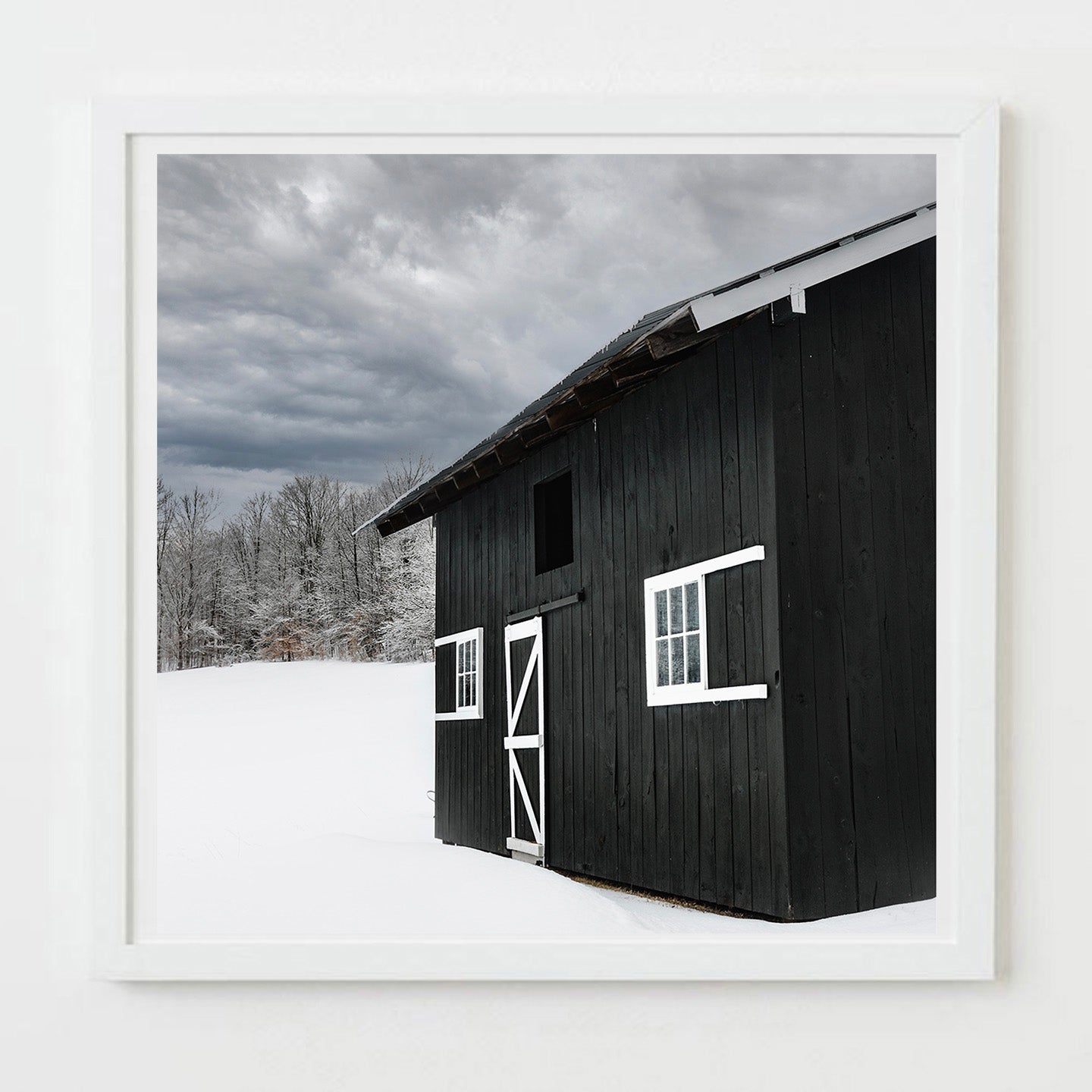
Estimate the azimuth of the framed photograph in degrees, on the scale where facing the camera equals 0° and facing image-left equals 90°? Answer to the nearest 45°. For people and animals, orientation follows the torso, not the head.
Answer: approximately 0°
